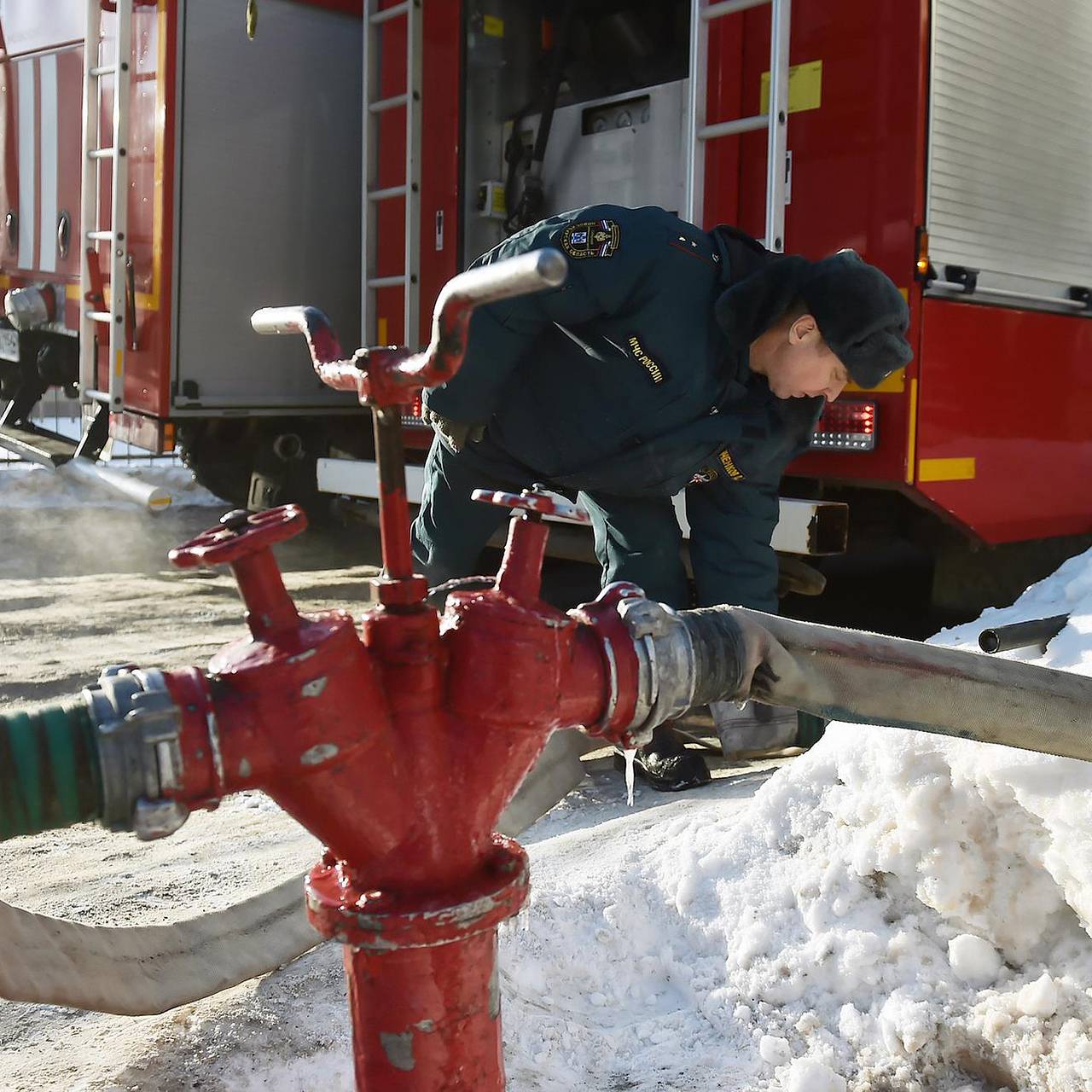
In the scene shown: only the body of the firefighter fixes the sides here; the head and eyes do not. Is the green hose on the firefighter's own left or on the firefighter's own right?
on the firefighter's own right

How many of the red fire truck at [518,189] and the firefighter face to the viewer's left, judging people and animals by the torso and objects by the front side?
0

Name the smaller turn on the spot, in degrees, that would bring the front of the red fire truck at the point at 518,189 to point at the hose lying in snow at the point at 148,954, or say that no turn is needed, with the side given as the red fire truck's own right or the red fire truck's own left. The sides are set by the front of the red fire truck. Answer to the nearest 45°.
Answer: approximately 135° to the red fire truck's own right

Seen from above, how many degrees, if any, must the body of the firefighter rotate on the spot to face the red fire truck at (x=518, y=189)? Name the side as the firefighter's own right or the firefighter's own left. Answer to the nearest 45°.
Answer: approximately 135° to the firefighter's own left

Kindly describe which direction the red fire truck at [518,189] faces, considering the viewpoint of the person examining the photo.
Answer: facing away from the viewer and to the right of the viewer

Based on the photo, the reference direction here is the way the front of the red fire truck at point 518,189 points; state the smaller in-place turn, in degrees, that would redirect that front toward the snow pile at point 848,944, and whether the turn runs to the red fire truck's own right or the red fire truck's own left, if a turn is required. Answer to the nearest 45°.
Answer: approximately 135° to the red fire truck's own right

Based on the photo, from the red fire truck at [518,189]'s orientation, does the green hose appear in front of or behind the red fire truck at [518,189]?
behind

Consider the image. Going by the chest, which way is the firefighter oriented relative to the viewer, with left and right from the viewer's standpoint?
facing the viewer and to the right of the viewer
